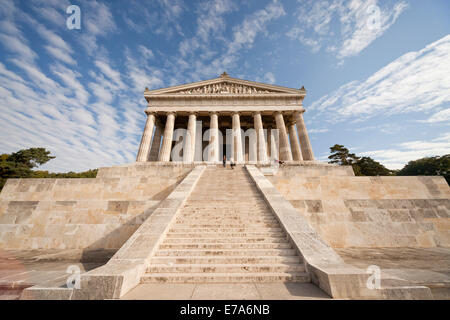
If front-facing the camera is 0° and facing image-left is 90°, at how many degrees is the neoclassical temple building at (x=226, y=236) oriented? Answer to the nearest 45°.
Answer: approximately 0°

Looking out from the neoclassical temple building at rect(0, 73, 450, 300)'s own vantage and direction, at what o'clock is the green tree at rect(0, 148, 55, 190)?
The green tree is roughly at 4 o'clock from the neoclassical temple building.
